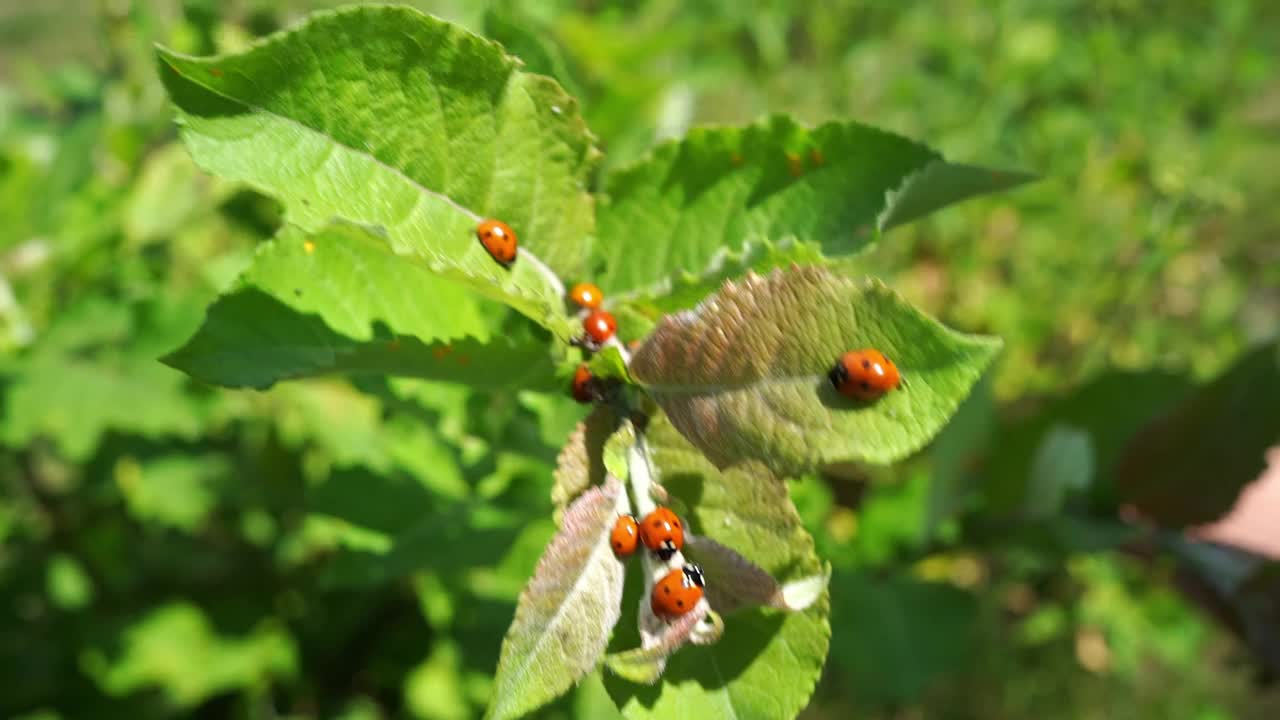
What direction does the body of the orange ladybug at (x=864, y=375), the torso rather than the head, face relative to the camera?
to the viewer's left
